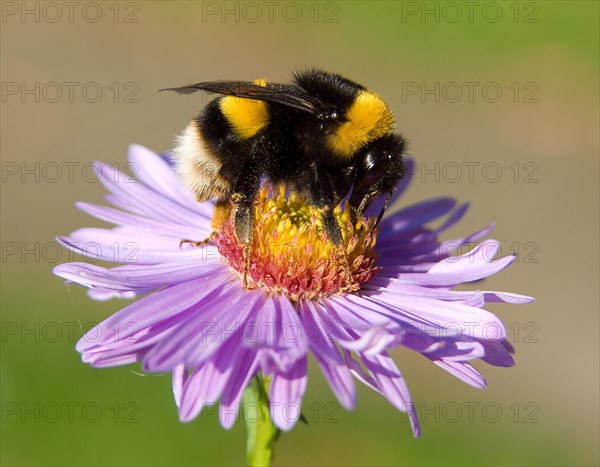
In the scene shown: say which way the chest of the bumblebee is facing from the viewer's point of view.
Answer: to the viewer's right
